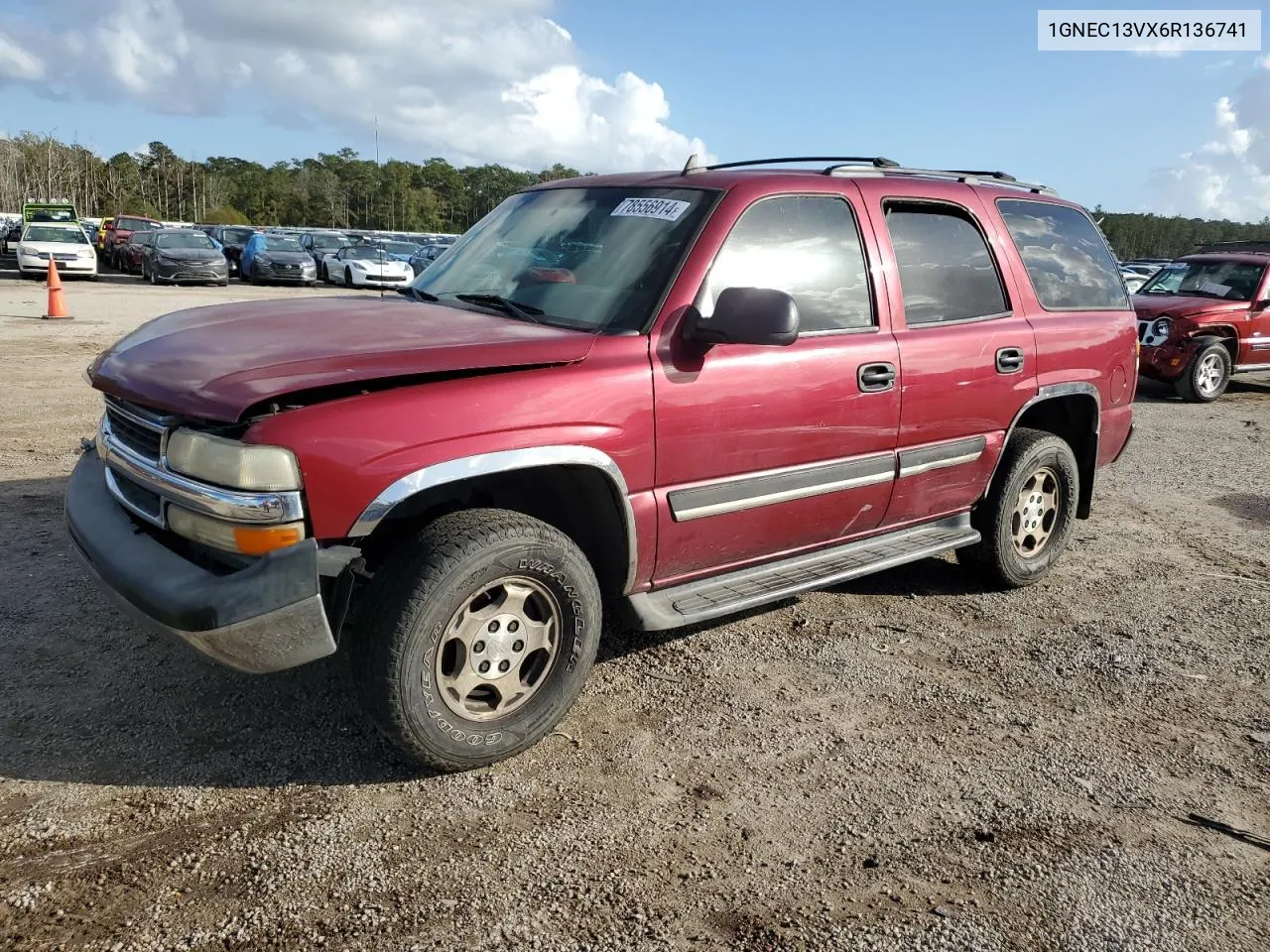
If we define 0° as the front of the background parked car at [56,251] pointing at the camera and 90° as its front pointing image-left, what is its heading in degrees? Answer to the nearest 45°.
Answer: approximately 0°

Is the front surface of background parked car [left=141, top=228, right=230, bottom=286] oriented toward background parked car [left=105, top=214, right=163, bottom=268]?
no

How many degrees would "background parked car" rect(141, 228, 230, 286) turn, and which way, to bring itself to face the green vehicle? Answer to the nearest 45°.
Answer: approximately 180°

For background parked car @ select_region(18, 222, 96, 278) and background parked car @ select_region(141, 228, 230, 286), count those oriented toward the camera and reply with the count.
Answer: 2

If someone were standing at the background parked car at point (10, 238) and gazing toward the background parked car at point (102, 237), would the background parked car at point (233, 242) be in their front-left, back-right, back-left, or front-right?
front-right

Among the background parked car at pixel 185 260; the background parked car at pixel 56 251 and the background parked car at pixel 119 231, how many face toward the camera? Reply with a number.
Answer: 3

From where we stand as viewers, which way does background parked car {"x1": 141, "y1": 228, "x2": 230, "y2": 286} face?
facing the viewer

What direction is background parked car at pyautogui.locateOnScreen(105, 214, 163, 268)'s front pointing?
toward the camera

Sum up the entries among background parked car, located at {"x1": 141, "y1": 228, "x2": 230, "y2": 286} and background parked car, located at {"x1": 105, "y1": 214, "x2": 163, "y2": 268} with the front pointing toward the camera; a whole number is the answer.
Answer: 2

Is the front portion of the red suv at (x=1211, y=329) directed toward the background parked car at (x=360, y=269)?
no
